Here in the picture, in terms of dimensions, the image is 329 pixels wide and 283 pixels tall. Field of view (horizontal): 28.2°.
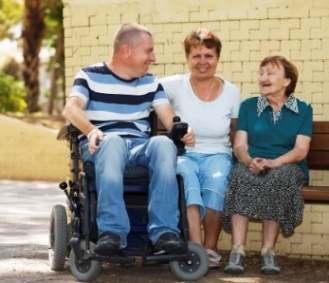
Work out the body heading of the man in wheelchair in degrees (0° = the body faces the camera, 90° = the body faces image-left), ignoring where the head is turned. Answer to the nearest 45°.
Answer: approximately 0°

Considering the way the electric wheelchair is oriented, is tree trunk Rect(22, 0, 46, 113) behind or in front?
behind

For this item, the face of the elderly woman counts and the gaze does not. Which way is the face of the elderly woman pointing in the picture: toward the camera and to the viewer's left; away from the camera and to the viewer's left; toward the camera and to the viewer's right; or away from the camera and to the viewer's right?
toward the camera and to the viewer's left

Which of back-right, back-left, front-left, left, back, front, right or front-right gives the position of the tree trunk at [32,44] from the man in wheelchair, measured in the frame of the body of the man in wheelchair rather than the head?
back

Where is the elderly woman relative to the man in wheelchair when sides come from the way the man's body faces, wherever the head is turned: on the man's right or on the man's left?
on the man's left

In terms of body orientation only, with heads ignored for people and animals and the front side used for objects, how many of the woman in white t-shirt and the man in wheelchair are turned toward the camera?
2

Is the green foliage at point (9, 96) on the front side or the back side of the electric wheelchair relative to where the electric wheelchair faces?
on the back side
